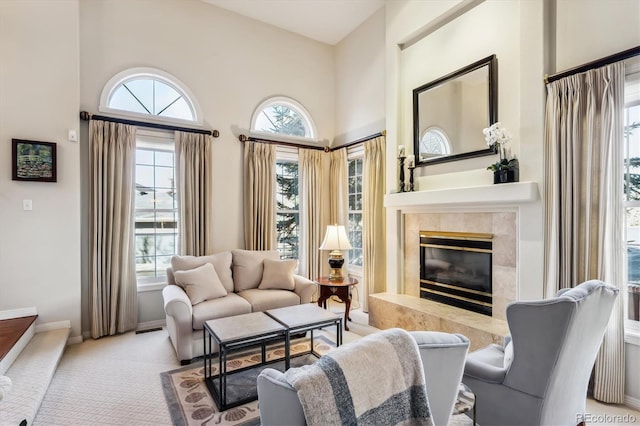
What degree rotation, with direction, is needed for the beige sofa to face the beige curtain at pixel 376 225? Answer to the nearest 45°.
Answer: approximately 45° to its left

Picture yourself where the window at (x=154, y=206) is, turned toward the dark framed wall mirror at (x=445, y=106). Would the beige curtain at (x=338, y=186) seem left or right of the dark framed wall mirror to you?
left

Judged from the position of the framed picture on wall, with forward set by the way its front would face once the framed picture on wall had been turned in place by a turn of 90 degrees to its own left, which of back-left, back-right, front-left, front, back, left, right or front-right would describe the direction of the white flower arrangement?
front-right

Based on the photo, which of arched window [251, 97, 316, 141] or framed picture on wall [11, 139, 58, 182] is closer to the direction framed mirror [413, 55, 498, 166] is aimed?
the framed picture on wall

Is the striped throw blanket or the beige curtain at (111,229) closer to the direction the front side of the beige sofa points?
the striped throw blanket

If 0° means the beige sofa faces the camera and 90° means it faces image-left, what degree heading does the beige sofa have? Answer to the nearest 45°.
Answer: approximately 315°

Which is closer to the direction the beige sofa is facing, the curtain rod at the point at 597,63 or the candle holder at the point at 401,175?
the curtain rod

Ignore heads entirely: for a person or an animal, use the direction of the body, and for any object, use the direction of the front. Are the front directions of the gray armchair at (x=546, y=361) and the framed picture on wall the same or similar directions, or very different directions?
very different directions

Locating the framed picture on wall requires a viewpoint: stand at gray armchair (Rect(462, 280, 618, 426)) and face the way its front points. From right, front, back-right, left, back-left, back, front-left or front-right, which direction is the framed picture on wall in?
front-left

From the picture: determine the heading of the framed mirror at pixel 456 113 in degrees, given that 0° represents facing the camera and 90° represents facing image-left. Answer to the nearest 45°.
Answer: approximately 45°

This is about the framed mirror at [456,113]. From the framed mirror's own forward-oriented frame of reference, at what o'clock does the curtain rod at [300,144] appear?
The curtain rod is roughly at 2 o'clock from the framed mirror.
